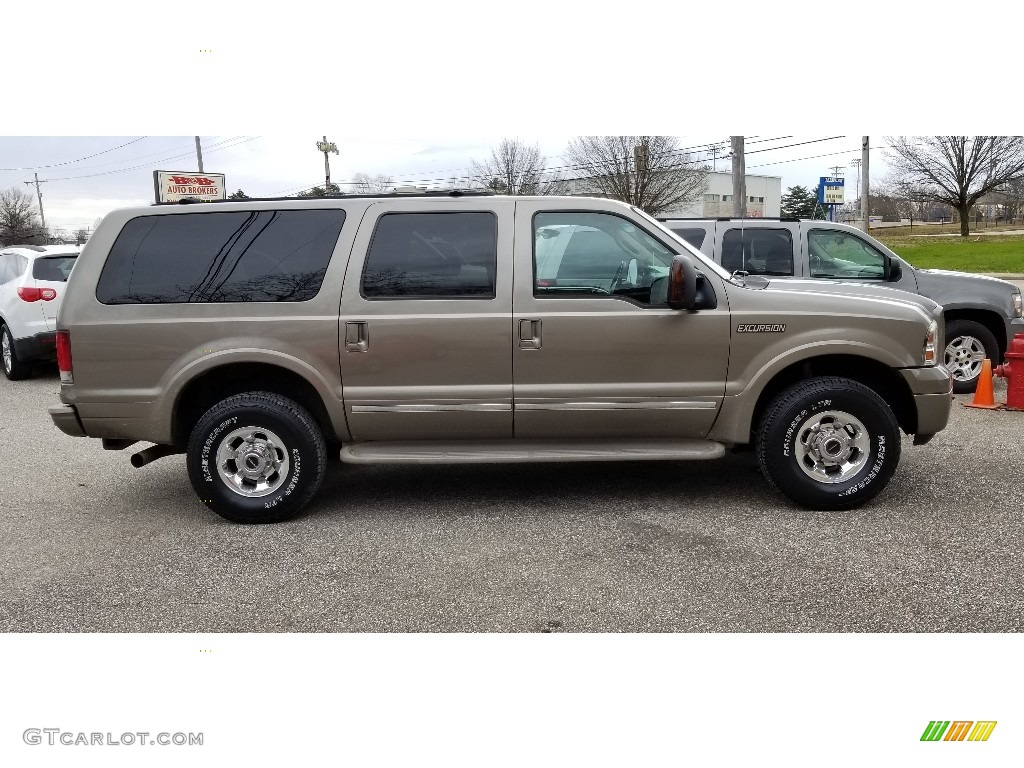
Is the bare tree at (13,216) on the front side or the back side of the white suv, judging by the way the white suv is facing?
on the front side

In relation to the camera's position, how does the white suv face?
facing away from the viewer and to the left of the viewer

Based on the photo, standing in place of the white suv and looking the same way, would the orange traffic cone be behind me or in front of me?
behind

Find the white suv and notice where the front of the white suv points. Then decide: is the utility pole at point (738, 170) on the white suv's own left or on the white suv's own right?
on the white suv's own right

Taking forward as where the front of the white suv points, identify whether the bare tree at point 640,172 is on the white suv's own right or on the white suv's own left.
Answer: on the white suv's own right

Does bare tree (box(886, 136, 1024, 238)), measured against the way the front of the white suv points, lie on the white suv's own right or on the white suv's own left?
on the white suv's own right

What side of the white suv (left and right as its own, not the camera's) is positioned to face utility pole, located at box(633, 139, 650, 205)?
right
